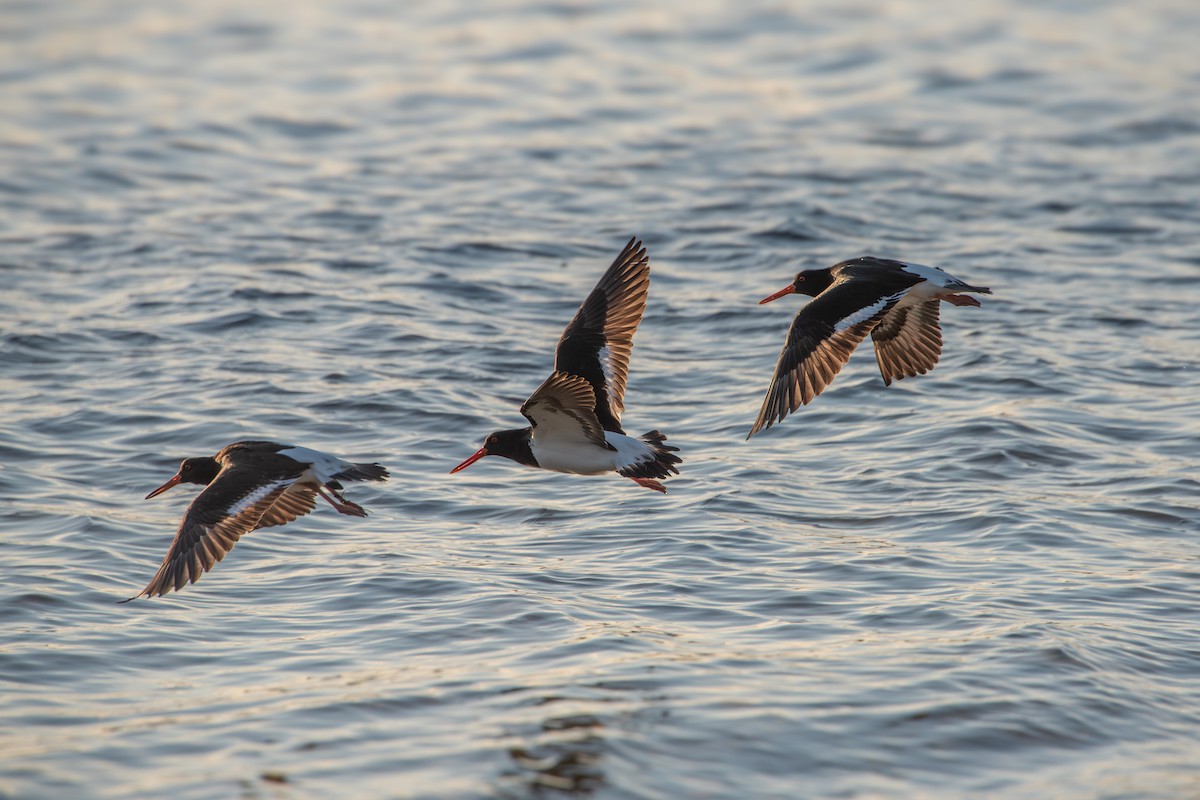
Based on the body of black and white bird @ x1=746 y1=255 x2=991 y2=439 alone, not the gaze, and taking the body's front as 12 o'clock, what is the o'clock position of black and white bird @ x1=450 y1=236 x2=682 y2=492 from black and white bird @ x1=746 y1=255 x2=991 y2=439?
black and white bird @ x1=450 y1=236 x2=682 y2=492 is roughly at 11 o'clock from black and white bird @ x1=746 y1=255 x2=991 y2=439.

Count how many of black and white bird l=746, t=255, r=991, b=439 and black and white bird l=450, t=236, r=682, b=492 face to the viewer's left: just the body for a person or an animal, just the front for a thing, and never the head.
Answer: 2

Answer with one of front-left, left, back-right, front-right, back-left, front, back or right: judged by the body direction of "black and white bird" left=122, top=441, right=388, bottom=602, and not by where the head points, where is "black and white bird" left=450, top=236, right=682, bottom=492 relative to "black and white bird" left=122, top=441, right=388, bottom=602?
back

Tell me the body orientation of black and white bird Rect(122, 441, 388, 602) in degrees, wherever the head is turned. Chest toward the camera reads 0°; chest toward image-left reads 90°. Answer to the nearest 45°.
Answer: approximately 90°

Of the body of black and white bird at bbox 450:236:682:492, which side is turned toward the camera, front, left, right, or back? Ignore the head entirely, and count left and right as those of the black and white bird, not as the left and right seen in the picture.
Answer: left

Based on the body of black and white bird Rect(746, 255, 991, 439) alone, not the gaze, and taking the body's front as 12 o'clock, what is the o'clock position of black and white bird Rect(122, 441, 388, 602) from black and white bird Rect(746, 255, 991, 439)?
black and white bird Rect(122, 441, 388, 602) is roughly at 11 o'clock from black and white bird Rect(746, 255, 991, 439).

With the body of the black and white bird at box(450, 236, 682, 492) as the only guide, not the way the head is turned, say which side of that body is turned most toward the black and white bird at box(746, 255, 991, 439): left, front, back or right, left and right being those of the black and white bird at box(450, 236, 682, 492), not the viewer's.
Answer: back

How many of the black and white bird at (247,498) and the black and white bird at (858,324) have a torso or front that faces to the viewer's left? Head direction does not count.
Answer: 2

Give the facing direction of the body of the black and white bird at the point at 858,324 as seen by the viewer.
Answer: to the viewer's left

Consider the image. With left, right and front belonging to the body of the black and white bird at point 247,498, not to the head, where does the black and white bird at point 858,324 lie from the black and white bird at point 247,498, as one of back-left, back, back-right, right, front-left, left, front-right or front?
back
